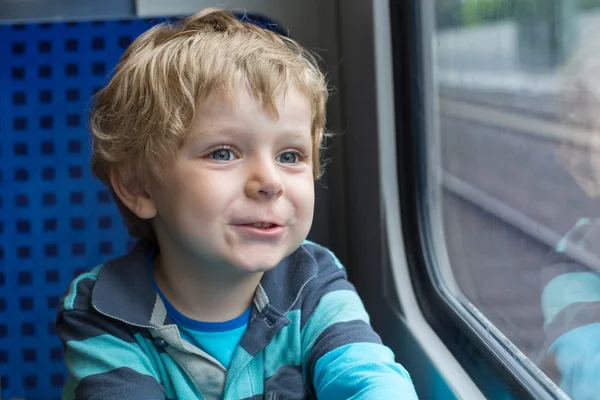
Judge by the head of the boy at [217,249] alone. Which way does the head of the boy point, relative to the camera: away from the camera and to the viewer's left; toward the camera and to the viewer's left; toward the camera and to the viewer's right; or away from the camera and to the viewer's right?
toward the camera and to the viewer's right

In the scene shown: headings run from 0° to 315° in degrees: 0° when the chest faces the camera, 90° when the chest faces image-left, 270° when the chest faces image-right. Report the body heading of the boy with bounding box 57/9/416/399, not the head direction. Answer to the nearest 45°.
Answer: approximately 315°
